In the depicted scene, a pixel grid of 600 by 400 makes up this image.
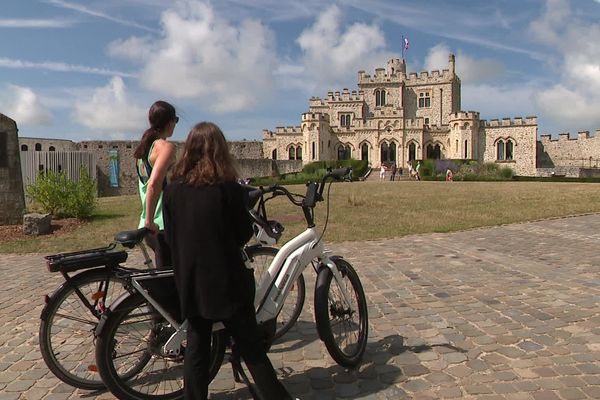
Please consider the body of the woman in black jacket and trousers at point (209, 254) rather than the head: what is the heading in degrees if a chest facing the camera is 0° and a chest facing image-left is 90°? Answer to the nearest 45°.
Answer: approximately 180°

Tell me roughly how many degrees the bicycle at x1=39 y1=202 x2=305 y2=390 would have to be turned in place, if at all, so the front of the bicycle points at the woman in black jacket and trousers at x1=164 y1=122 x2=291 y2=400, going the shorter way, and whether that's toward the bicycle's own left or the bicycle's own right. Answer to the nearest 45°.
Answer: approximately 90° to the bicycle's own right

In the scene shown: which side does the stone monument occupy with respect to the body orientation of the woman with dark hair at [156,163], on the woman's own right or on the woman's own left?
on the woman's own left

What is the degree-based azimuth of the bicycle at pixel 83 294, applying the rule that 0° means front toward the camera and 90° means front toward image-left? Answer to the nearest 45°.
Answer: approximately 225°

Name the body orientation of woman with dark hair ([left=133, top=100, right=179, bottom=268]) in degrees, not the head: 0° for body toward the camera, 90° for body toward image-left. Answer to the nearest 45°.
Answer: approximately 225°

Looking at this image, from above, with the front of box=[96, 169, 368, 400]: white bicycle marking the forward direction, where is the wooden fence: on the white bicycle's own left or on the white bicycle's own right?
on the white bicycle's own left

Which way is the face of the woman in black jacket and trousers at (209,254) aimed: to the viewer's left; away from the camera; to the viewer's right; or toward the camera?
away from the camera
